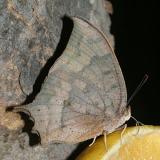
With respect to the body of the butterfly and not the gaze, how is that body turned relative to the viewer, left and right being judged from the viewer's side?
facing to the right of the viewer
